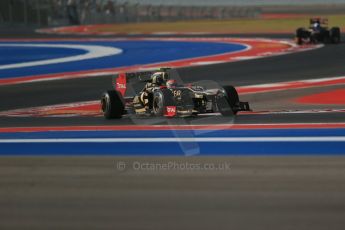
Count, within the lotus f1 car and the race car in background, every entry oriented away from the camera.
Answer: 0

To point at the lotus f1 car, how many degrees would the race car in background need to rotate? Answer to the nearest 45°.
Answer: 0° — it already faces it

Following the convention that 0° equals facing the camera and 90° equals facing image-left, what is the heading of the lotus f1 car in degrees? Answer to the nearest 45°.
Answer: approximately 315°
